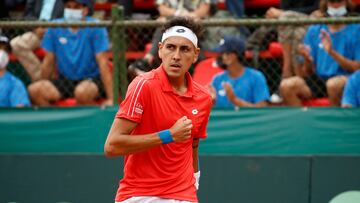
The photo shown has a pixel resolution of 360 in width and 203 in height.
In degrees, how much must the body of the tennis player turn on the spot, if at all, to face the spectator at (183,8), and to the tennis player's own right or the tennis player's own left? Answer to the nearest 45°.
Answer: approximately 135° to the tennis player's own left

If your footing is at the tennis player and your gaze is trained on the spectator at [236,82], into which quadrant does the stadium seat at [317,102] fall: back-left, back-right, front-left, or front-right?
front-right

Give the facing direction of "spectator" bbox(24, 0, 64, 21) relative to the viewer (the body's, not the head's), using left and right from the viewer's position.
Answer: facing the viewer

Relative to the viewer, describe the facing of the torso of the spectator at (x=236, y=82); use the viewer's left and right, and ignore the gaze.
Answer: facing the viewer and to the left of the viewer

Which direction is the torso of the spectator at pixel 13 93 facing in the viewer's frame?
toward the camera

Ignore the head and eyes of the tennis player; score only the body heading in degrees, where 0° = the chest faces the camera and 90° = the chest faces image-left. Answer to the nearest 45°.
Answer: approximately 315°

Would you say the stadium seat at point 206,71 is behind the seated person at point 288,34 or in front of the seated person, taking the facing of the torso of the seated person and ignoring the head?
in front

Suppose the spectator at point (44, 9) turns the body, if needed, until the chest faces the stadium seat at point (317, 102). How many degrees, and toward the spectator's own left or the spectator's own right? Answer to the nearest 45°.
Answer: approximately 45° to the spectator's own left

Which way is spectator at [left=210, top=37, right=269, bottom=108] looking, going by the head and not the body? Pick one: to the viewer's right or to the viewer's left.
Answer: to the viewer's left

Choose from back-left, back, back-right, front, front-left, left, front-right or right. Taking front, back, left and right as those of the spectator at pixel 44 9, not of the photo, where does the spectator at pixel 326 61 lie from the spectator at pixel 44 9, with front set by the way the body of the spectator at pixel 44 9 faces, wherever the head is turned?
front-left

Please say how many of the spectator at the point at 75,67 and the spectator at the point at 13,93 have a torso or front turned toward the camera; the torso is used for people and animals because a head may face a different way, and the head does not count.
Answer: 2

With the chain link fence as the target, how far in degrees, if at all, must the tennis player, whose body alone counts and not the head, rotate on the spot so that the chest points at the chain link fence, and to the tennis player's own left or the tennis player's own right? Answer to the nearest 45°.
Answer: approximately 135° to the tennis player's own left

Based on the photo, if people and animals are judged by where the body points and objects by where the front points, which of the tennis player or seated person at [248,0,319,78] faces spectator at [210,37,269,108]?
the seated person
